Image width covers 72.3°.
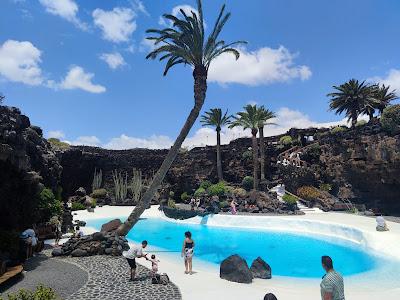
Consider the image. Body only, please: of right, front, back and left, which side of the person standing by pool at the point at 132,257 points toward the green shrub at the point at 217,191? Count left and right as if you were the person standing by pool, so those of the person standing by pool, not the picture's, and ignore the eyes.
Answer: left

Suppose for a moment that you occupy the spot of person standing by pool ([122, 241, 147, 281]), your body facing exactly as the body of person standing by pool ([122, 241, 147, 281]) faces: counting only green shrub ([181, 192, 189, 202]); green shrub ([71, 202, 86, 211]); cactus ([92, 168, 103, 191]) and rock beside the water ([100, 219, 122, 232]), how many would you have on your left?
4

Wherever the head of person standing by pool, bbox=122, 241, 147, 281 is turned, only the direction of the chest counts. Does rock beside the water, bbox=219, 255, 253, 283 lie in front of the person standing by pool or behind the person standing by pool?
in front

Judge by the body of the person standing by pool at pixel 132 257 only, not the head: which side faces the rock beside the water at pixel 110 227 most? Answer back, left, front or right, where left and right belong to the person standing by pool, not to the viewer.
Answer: left

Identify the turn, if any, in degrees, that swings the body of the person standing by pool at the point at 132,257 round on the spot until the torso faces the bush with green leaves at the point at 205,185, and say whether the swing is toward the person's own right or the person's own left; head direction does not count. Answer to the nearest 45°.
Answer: approximately 90° to the person's own left

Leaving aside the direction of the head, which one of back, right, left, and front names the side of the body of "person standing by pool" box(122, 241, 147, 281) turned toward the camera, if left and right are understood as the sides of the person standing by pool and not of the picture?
right

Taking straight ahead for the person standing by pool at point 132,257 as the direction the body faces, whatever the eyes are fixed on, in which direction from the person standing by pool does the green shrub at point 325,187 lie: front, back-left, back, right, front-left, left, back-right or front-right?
front-left

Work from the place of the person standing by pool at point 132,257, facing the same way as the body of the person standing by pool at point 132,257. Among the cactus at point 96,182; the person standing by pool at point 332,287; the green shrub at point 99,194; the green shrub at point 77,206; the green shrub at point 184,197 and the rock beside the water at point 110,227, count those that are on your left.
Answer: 5

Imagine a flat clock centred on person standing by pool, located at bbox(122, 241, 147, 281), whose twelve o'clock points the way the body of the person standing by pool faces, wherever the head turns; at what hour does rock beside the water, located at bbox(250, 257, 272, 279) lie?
The rock beside the water is roughly at 12 o'clock from the person standing by pool.

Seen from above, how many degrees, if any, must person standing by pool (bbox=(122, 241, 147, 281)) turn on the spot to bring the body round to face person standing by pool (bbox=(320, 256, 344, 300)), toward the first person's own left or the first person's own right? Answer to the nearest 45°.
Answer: approximately 45° to the first person's own right
